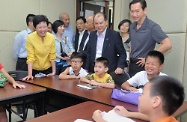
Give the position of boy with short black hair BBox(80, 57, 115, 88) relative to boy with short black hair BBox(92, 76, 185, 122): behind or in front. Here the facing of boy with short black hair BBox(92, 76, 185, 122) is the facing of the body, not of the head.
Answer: in front

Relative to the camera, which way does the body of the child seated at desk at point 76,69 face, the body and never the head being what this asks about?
toward the camera

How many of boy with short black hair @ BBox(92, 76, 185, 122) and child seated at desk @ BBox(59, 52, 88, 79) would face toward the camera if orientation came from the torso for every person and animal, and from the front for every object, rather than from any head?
1

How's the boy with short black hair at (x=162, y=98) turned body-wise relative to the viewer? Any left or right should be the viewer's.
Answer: facing away from the viewer and to the left of the viewer

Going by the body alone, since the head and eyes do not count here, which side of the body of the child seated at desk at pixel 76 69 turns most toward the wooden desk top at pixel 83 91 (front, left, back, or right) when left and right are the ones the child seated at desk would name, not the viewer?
front

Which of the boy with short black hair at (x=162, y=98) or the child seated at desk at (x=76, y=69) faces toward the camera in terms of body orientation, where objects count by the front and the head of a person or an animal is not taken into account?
the child seated at desk

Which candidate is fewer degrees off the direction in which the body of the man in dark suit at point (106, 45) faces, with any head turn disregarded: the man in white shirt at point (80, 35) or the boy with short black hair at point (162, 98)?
the boy with short black hair

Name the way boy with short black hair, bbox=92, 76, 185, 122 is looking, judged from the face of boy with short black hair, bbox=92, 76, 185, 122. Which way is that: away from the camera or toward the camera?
away from the camera

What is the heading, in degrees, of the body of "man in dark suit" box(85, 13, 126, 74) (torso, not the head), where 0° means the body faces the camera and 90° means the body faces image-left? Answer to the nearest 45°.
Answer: approximately 45°

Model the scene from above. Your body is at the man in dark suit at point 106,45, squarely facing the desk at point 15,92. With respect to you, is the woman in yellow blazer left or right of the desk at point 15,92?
right

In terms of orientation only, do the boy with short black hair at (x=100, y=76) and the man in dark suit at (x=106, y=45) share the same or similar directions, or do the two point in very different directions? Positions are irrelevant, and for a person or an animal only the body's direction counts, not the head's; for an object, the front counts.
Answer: same or similar directions

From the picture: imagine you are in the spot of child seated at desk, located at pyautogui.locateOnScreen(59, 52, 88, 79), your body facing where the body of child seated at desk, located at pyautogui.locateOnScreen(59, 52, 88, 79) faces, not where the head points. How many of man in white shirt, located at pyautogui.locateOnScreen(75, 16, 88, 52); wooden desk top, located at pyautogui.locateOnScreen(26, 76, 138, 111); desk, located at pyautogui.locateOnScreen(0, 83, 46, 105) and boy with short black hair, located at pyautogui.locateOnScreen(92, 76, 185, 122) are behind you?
1

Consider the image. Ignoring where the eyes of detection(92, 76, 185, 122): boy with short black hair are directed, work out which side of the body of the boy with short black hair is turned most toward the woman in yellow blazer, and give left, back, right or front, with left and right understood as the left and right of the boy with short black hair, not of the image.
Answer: front
